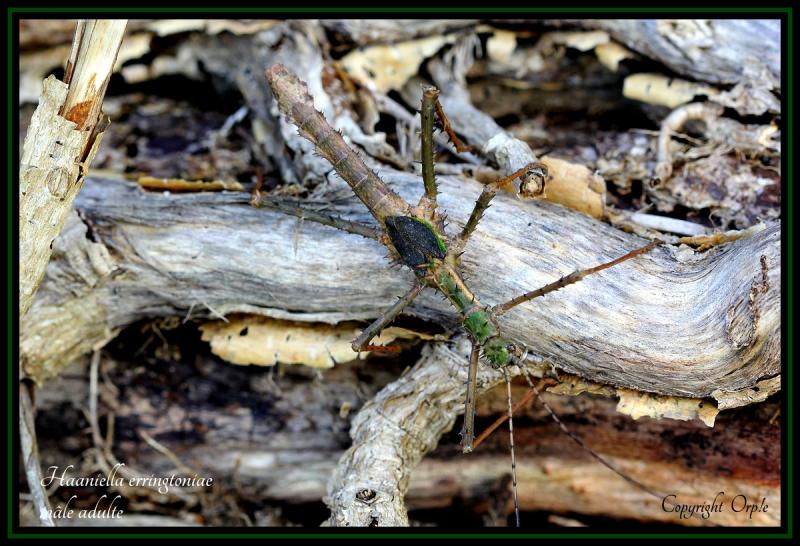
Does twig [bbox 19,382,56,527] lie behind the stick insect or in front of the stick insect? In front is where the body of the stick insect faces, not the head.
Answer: behind

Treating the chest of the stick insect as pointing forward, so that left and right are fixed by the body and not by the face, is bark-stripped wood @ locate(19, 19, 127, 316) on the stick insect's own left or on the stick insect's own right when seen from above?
on the stick insect's own right

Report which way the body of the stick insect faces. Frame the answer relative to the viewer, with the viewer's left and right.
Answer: facing the viewer and to the right of the viewer
